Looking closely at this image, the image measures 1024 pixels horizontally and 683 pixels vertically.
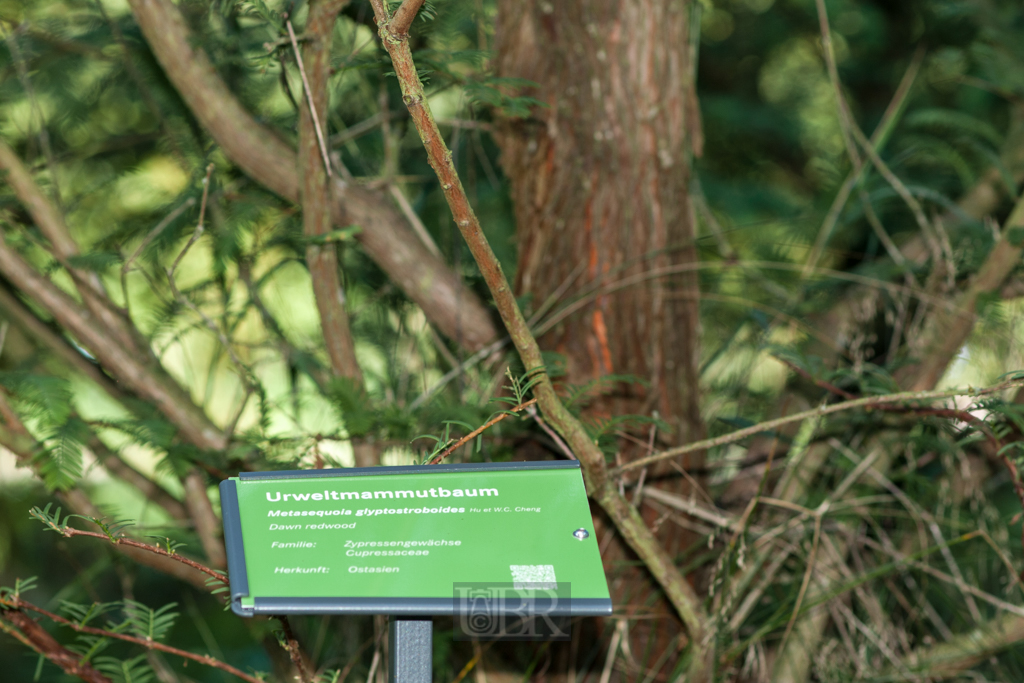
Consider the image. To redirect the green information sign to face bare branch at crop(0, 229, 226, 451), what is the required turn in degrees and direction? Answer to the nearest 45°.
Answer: approximately 135° to its right

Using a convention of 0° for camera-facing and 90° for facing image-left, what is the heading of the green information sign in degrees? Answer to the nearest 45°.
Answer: approximately 0°

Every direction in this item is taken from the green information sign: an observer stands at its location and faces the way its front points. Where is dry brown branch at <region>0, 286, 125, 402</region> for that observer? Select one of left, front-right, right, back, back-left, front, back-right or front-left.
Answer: back-right
